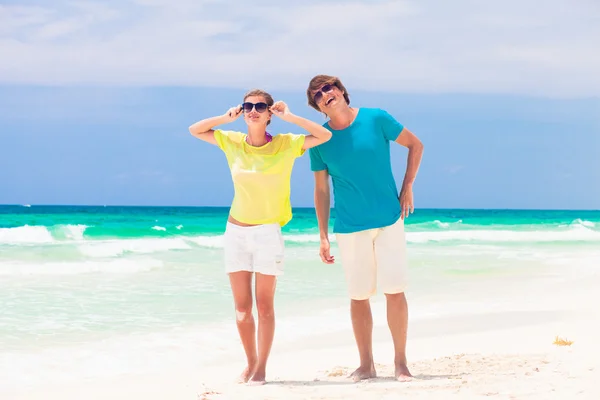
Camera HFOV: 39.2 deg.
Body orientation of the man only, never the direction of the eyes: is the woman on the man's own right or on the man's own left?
on the man's own right

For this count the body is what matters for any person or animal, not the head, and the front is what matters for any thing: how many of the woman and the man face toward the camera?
2

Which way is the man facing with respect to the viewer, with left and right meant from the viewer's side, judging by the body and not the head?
facing the viewer

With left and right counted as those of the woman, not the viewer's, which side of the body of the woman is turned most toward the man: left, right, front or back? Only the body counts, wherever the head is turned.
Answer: left

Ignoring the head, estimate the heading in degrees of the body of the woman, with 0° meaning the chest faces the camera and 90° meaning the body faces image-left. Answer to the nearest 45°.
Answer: approximately 0°
